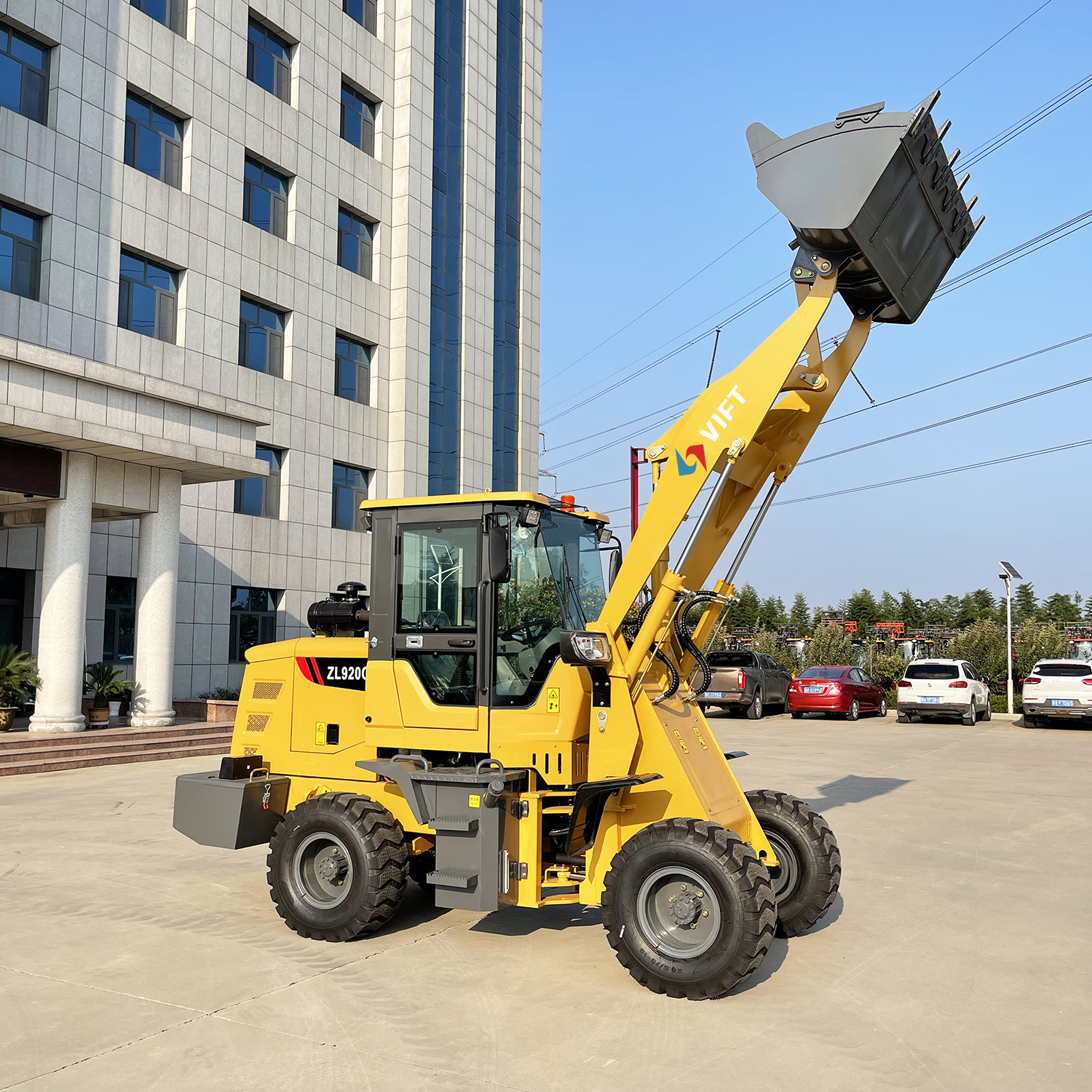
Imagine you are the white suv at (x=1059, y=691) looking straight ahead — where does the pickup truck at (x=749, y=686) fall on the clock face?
The pickup truck is roughly at 9 o'clock from the white suv.

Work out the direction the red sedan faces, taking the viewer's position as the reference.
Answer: facing away from the viewer and to the right of the viewer

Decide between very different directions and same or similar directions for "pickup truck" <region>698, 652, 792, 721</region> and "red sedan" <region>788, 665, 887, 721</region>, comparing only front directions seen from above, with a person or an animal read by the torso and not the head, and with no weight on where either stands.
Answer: same or similar directions

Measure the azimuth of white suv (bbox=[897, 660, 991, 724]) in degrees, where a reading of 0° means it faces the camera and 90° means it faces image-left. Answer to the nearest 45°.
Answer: approximately 225°

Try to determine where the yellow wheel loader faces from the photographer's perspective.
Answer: facing the viewer and to the right of the viewer

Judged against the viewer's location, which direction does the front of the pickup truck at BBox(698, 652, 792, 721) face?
facing away from the viewer and to the right of the viewer

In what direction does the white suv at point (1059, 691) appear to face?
away from the camera

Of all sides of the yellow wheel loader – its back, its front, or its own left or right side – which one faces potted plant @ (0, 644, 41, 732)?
back

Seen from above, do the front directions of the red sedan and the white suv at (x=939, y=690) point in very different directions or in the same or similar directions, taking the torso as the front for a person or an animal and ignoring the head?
same or similar directions

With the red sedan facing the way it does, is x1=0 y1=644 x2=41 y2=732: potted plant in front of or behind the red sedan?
behind

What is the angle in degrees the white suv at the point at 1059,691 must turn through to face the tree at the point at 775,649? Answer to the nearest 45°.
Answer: approximately 45° to its left

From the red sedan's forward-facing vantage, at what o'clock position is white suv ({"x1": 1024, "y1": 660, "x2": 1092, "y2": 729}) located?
The white suv is roughly at 2 o'clock from the red sedan.

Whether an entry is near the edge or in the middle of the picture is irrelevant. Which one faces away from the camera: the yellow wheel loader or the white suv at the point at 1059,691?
the white suv

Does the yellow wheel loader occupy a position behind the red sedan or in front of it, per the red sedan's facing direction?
behind

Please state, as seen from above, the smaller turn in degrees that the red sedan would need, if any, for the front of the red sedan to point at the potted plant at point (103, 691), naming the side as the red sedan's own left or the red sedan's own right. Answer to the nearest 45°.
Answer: approximately 180°

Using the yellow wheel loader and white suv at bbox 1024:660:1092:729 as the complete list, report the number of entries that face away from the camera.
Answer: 1
